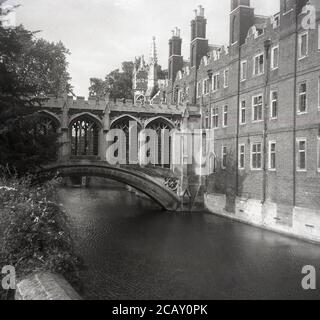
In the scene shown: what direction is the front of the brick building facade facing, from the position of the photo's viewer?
facing the viewer and to the left of the viewer

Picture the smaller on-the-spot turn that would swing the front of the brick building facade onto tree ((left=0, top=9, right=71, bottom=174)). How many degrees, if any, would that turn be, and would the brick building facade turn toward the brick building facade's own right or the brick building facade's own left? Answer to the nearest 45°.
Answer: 0° — it already faces it
